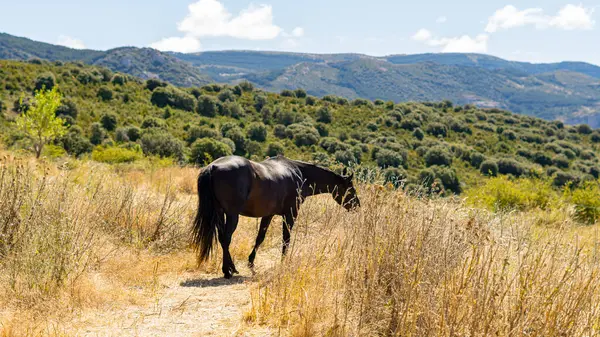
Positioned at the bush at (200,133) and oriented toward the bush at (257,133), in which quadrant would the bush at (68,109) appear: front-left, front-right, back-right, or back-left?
back-left

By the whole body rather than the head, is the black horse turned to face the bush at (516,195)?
yes

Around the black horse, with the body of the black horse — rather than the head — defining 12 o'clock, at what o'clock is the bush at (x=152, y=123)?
The bush is roughly at 10 o'clock from the black horse.

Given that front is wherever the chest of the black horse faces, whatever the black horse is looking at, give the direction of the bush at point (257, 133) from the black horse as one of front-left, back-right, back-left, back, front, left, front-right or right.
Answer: front-left

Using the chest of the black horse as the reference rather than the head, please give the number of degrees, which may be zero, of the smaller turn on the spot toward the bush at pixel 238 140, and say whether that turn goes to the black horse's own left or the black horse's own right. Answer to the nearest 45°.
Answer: approximately 45° to the black horse's own left

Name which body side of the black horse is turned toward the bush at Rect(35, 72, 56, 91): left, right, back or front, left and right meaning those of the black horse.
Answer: left

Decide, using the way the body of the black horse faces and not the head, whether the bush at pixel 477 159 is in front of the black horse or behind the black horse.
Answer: in front

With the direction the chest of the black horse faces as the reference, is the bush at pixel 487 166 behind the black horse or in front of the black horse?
in front

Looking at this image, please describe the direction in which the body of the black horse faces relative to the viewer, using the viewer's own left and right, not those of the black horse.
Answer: facing away from the viewer and to the right of the viewer
